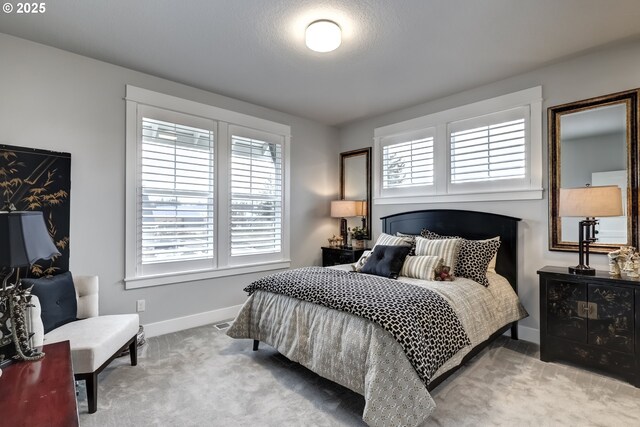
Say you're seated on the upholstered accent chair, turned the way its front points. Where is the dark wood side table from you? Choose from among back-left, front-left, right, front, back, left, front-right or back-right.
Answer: front-right

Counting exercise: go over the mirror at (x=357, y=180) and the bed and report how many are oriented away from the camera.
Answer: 0

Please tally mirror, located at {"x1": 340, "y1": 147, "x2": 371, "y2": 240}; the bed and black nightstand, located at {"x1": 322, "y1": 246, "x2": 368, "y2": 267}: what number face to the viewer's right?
0

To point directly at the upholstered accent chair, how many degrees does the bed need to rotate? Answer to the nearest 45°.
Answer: approximately 45° to its right

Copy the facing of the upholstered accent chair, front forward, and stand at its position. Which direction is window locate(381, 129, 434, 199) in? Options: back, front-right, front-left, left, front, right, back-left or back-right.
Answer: front-left

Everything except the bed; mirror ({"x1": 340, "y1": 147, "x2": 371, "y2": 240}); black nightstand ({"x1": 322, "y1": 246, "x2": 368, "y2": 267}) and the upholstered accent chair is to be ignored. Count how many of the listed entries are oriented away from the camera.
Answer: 0

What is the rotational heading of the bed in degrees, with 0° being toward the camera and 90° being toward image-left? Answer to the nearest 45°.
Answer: approximately 45°

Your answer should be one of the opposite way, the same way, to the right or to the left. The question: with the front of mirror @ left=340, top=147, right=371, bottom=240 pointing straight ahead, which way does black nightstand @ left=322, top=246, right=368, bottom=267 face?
the same way

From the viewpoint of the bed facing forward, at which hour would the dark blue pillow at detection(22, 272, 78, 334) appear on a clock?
The dark blue pillow is roughly at 1 o'clock from the bed.

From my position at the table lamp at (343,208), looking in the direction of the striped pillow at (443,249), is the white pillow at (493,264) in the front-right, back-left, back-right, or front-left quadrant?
front-left

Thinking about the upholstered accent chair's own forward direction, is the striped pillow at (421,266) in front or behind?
in front

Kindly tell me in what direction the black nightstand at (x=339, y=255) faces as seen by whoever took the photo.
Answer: facing the viewer and to the left of the viewer

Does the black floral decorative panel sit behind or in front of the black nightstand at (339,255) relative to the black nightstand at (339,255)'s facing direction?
in front

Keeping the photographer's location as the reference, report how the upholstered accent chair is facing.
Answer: facing the viewer and to the right of the viewer

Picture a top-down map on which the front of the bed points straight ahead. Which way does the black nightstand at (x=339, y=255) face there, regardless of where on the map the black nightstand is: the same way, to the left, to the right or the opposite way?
the same way

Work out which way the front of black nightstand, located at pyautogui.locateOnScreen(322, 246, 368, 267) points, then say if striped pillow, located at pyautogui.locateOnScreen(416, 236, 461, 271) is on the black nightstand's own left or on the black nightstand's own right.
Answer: on the black nightstand's own left
